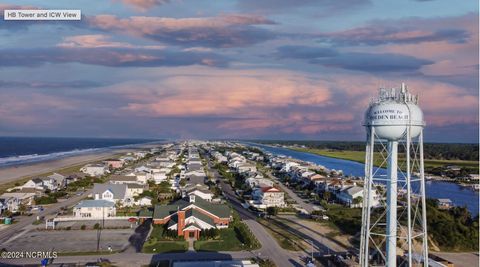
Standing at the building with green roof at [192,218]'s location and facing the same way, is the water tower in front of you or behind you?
in front

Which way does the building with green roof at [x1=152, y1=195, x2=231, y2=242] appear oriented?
toward the camera
